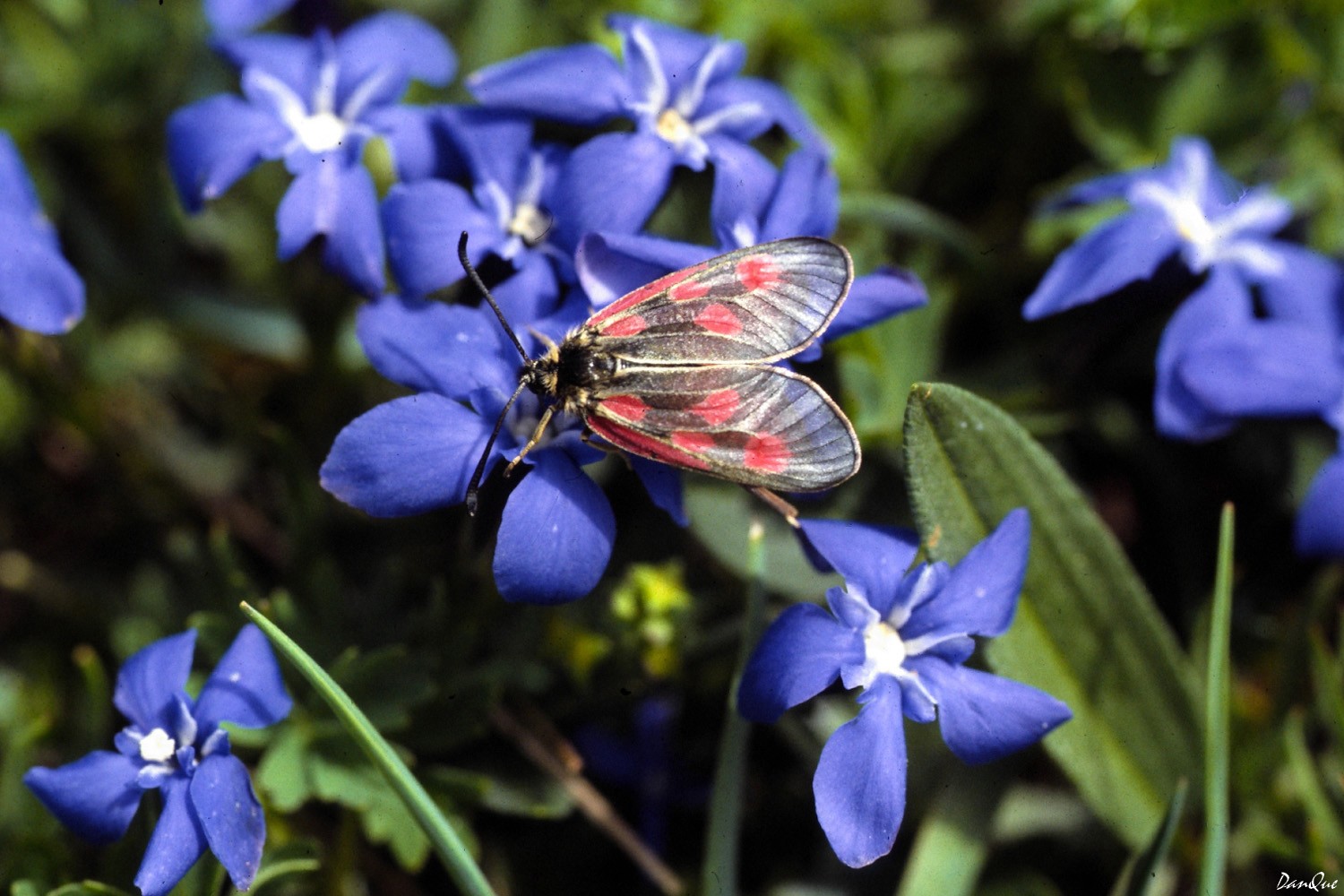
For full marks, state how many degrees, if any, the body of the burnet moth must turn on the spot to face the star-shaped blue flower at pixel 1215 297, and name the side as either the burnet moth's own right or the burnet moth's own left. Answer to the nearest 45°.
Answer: approximately 135° to the burnet moth's own right

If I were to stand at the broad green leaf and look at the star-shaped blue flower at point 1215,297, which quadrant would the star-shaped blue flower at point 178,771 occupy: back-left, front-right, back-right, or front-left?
back-left

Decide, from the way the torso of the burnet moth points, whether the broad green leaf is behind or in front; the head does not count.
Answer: behind

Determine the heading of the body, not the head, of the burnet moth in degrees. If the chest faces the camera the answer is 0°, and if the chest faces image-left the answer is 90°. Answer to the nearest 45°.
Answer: approximately 90°
